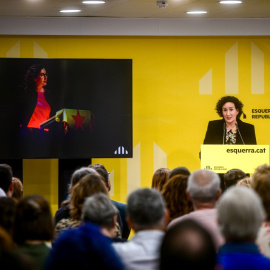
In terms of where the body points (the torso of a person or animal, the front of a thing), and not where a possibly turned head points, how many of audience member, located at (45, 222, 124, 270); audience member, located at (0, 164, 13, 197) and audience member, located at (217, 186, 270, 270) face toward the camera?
0

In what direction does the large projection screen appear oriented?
toward the camera

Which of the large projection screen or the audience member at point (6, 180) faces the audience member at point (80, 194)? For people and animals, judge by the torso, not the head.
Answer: the large projection screen

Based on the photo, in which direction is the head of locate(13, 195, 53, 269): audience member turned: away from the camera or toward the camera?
away from the camera

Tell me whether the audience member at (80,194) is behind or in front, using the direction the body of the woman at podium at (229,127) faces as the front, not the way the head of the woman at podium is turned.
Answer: in front

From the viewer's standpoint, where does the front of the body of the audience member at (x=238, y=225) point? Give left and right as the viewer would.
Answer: facing away from the viewer

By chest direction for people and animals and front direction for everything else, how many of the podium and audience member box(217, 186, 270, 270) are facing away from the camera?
1

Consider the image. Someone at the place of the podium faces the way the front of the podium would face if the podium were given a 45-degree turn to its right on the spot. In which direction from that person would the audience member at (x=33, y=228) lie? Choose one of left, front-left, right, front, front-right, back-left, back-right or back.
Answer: front-left

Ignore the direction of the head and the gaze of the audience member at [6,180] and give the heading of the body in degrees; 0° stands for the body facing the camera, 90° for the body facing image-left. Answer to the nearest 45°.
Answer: approximately 180°

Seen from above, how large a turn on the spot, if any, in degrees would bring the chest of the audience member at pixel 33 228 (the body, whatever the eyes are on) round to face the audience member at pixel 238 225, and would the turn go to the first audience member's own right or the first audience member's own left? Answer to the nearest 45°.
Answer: approximately 135° to the first audience member's own right

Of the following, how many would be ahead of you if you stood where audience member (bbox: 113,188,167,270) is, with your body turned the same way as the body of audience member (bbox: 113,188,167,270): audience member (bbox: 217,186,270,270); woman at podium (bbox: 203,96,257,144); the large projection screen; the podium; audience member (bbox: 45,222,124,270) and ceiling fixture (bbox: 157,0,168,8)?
4

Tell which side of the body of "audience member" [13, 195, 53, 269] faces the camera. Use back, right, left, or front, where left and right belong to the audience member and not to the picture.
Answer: back

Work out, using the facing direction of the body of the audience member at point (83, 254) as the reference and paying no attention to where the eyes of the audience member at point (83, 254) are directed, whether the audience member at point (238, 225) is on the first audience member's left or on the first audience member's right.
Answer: on the first audience member's right

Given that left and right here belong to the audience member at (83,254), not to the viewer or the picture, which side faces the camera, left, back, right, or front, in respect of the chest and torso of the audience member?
back

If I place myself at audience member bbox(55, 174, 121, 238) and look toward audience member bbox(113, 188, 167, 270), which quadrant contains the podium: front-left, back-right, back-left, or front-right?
back-left

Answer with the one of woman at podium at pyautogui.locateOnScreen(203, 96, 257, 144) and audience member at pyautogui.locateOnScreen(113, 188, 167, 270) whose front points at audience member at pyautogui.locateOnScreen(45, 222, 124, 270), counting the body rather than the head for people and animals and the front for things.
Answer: the woman at podium

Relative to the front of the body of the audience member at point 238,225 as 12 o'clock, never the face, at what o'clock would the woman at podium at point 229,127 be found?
The woman at podium is roughly at 12 o'clock from the audience member.

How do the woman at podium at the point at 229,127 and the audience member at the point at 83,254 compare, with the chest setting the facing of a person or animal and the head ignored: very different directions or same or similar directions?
very different directions

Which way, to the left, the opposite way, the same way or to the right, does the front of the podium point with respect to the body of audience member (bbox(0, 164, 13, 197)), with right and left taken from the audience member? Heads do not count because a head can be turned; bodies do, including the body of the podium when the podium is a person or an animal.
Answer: the opposite way

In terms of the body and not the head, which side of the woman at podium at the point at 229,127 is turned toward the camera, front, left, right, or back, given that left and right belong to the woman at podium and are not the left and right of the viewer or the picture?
front

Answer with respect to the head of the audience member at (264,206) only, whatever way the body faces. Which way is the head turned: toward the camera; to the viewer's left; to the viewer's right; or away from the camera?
away from the camera

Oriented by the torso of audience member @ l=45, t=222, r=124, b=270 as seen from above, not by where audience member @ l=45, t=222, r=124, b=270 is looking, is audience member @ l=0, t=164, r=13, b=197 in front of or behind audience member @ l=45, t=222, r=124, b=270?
in front

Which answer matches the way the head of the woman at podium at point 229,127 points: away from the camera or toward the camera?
toward the camera
